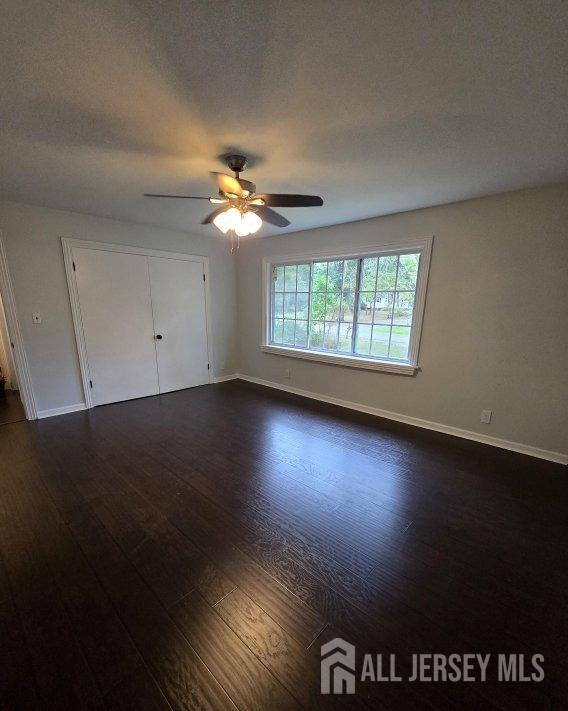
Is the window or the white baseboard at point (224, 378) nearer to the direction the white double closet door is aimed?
the window

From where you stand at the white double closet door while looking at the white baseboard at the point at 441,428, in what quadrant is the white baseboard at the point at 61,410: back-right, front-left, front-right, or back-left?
back-right

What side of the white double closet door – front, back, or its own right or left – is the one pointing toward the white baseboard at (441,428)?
front

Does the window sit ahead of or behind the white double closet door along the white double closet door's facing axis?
ahead

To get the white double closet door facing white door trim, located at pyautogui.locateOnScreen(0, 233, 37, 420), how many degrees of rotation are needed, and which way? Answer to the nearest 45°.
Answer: approximately 135° to its right

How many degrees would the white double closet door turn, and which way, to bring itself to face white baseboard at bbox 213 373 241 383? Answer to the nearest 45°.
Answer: approximately 45° to its left

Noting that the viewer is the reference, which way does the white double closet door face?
facing the viewer and to the right of the viewer

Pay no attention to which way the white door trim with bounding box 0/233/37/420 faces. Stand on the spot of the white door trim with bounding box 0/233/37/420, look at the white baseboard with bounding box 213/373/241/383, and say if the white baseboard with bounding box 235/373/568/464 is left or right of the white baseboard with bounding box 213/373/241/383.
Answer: right
